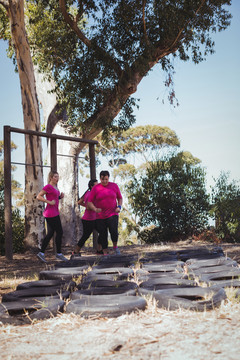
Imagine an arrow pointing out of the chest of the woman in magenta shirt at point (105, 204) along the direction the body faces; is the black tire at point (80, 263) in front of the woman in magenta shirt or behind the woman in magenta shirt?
in front

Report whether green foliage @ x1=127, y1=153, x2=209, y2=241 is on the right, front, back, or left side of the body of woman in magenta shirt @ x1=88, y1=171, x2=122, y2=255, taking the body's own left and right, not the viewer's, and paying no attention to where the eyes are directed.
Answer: back

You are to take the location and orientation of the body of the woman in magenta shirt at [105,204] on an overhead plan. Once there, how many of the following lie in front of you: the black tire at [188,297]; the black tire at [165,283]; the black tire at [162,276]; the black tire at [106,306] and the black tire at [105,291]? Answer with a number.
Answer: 5

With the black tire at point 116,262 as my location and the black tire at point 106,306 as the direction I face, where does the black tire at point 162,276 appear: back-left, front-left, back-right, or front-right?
front-left

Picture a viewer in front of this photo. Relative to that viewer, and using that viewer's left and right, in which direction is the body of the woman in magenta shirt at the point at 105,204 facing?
facing the viewer

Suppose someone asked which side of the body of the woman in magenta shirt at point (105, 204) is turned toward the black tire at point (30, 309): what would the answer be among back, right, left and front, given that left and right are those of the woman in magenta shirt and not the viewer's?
front

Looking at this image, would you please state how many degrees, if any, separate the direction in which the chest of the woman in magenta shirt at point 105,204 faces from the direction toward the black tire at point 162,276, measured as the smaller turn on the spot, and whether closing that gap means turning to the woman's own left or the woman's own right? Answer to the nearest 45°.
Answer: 0° — they already face it

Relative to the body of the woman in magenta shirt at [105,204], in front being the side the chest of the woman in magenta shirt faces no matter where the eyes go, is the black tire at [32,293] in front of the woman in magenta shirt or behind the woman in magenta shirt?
in front

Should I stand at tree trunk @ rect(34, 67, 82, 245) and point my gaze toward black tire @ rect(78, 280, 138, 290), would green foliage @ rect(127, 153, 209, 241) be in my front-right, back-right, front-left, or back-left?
back-left

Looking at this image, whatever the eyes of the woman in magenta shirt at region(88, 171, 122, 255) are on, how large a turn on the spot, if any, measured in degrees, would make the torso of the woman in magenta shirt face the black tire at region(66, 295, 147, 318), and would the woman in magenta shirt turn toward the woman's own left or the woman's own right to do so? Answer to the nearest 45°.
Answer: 0° — they already face it

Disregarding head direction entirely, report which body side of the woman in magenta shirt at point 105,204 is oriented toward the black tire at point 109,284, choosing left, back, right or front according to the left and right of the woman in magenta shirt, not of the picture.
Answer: front

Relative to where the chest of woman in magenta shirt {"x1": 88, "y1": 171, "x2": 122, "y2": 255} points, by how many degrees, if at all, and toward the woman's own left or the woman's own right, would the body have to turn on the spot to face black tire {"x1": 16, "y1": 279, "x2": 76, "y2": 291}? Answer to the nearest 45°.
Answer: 0° — they already face it

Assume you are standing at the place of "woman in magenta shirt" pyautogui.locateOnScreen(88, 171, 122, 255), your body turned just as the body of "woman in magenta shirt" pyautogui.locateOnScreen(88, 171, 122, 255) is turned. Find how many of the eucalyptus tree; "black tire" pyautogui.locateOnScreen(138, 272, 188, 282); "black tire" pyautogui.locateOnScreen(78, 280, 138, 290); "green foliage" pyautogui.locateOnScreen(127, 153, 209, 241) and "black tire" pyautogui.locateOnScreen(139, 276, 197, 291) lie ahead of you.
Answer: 3

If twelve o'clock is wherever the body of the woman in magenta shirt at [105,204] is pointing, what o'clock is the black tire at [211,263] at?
The black tire is roughly at 11 o'clock from the woman in magenta shirt.

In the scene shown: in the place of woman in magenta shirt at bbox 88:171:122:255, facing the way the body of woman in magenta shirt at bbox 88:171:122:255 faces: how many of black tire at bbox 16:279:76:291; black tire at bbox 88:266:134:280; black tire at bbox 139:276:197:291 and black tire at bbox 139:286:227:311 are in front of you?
4

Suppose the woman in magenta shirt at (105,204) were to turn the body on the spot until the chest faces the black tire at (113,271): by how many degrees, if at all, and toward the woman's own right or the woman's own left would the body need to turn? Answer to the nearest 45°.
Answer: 0° — they already face it

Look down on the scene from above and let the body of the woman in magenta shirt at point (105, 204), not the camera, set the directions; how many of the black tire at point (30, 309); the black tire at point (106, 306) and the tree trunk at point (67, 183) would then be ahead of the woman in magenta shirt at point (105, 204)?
2

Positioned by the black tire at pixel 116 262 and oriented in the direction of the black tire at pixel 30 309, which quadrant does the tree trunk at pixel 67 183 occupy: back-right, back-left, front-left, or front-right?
back-right
